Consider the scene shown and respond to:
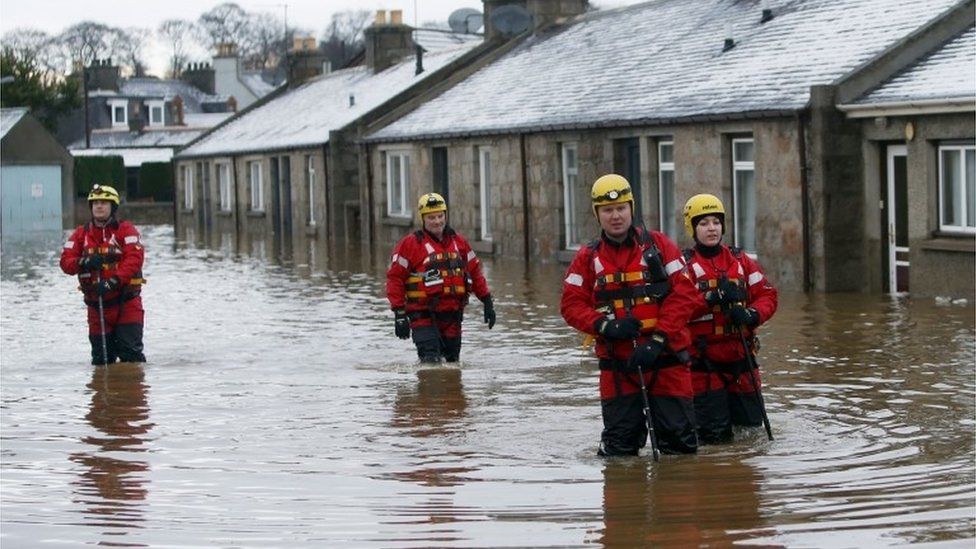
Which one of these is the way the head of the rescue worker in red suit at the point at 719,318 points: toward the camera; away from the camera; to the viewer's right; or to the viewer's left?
toward the camera

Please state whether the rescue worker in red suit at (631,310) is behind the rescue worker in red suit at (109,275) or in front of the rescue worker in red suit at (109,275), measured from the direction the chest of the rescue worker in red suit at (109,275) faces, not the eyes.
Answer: in front

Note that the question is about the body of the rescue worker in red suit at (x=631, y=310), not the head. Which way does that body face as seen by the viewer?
toward the camera

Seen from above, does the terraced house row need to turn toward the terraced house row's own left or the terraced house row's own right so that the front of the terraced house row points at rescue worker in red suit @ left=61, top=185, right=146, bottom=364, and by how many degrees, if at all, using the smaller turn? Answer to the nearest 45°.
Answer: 0° — it already faces them

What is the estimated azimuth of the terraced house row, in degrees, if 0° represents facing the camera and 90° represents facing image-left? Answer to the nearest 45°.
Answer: approximately 45°

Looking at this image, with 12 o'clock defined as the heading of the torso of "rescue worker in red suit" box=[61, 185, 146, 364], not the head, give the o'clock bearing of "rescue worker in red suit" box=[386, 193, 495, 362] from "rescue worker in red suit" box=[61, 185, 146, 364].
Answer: "rescue worker in red suit" box=[386, 193, 495, 362] is roughly at 10 o'clock from "rescue worker in red suit" box=[61, 185, 146, 364].

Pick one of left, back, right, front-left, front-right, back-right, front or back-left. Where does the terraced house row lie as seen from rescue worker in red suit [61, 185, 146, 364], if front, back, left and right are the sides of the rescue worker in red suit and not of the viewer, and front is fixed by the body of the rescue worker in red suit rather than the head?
back-left

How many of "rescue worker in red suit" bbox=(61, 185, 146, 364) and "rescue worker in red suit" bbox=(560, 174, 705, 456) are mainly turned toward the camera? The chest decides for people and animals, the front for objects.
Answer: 2

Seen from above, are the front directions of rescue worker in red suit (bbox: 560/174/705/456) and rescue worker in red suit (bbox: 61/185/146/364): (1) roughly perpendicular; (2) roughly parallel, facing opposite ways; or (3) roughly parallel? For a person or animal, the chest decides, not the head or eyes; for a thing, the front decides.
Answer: roughly parallel

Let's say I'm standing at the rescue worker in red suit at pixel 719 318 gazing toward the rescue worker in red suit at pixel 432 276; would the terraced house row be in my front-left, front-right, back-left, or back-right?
front-right

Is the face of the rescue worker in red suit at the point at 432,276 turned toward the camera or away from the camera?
toward the camera

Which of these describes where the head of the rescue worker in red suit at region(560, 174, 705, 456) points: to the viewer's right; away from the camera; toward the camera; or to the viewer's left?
toward the camera

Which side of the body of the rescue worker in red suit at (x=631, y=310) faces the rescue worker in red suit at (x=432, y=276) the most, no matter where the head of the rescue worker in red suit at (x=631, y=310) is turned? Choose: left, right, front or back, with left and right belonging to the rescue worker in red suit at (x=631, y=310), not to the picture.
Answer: back
